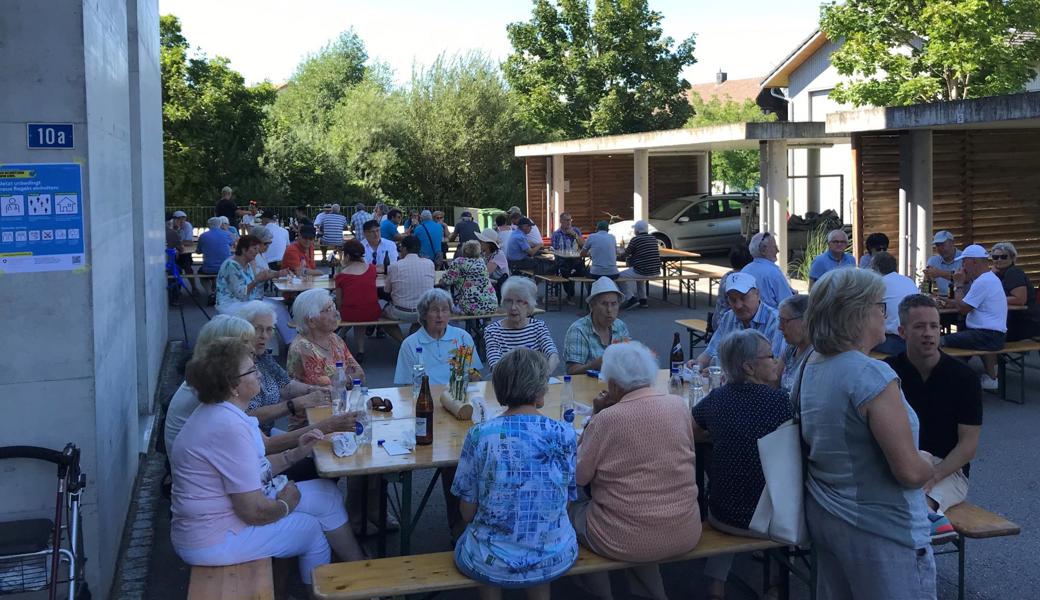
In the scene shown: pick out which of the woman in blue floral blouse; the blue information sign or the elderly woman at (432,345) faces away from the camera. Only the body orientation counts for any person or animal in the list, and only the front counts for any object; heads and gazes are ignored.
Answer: the woman in blue floral blouse

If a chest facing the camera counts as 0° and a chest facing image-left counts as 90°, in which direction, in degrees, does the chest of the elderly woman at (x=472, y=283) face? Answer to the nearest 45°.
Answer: approximately 180°

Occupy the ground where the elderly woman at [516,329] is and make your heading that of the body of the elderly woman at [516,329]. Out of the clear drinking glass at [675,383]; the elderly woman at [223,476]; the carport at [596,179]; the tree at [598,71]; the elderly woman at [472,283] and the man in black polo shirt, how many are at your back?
3

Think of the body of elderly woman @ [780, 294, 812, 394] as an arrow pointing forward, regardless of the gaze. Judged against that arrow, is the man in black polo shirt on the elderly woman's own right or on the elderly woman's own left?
on the elderly woman's own left

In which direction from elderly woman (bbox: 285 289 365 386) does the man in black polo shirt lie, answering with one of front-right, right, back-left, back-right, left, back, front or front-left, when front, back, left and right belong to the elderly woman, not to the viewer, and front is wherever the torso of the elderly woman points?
front

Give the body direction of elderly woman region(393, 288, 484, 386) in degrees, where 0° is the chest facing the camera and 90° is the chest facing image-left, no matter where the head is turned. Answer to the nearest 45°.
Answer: approximately 0°

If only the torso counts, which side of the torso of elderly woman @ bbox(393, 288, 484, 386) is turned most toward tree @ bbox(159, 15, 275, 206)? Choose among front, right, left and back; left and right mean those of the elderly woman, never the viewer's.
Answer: back

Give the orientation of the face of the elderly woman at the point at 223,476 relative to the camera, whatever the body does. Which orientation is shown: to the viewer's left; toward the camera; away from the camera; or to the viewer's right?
to the viewer's right

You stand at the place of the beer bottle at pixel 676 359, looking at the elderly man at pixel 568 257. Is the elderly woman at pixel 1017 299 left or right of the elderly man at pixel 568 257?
right

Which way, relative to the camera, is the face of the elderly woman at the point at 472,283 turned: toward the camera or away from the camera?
away from the camera

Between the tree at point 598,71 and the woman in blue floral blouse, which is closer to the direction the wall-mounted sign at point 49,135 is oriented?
the woman in blue floral blouse

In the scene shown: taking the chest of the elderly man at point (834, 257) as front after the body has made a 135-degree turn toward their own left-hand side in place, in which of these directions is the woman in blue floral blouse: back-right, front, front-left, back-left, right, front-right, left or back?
back-right

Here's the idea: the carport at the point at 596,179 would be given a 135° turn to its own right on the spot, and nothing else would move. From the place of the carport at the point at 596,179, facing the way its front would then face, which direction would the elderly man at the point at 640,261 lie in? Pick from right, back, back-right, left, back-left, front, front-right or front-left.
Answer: back

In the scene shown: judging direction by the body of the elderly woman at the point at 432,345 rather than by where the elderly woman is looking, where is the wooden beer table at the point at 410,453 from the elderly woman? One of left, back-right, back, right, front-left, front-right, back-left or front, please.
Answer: front

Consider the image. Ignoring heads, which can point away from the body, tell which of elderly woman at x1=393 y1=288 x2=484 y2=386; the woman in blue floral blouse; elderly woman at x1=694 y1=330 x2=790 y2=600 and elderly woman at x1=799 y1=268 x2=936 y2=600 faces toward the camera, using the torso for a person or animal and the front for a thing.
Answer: elderly woman at x1=393 y1=288 x2=484 y2=386
